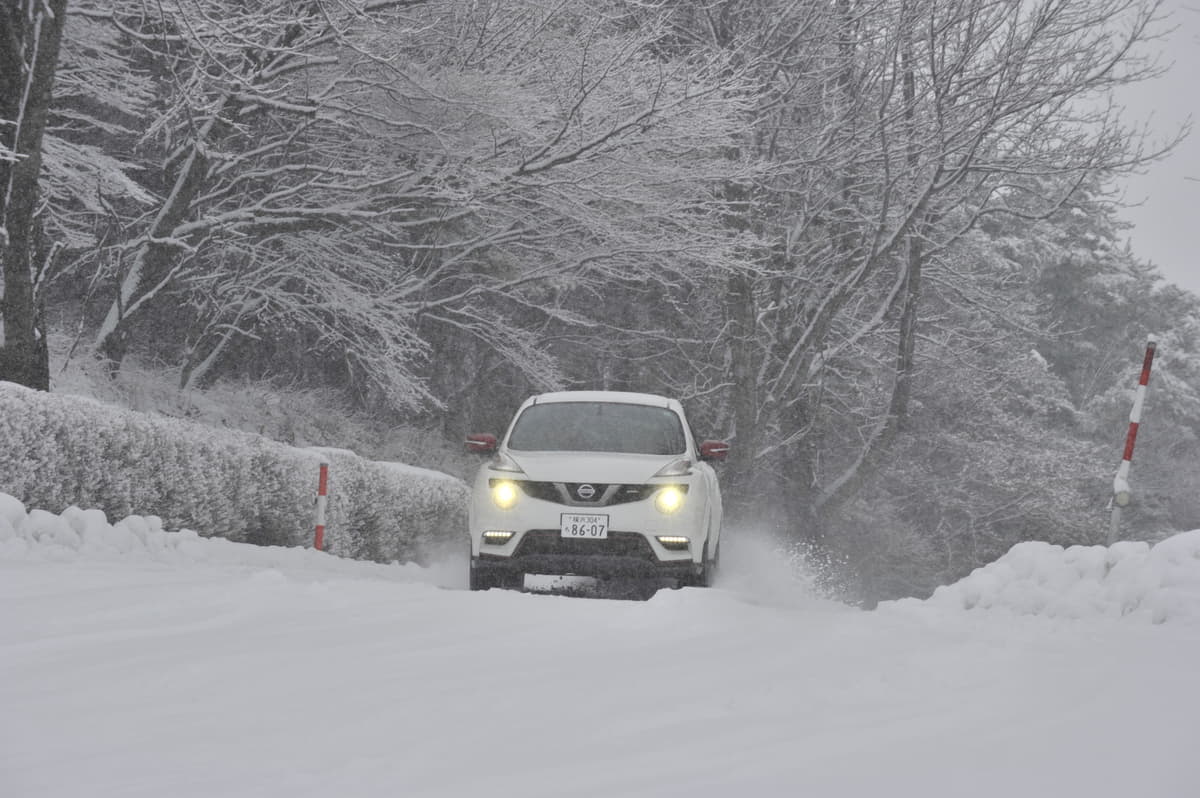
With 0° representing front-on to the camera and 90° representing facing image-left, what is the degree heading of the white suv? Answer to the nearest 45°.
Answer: approximately 0°

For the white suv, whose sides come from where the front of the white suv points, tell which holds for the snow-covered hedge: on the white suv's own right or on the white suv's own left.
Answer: on the white suv's own right

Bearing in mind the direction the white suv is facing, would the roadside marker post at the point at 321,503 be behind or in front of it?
behind
